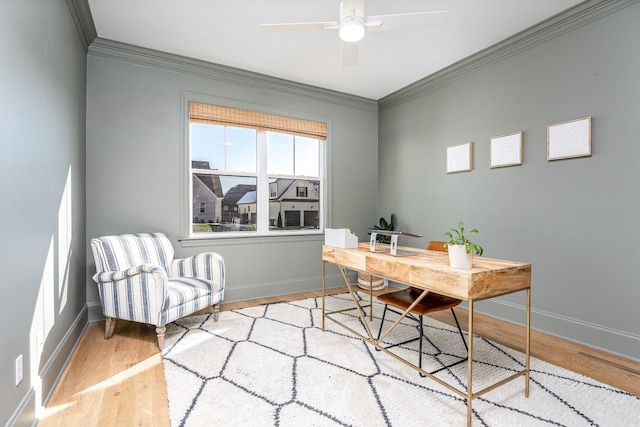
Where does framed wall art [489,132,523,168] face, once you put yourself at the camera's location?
facing the viewer and to the left of the viewer

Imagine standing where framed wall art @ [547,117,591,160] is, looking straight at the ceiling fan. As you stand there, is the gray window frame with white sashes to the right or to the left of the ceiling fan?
right

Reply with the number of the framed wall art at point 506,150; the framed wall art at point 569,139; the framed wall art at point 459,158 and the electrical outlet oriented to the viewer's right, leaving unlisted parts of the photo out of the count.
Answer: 1

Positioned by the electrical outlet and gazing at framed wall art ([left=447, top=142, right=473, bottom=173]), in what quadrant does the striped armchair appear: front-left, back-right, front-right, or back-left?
front-left

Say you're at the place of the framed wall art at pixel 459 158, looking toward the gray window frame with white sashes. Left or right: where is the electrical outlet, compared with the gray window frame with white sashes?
left

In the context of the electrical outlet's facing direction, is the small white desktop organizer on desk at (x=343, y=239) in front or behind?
in front

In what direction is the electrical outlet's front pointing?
to the viewer's right

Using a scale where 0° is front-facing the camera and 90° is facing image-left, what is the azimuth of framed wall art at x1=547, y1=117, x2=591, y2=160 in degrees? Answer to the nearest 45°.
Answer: approximately 45°
